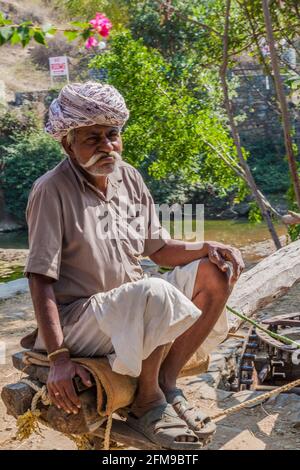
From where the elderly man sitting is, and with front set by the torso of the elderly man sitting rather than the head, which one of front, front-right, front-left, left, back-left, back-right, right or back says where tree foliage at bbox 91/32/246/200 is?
back-left

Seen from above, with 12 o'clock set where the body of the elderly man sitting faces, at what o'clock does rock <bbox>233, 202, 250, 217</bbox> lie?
The rock is roughly at 8 o'clock from the elderly man sitting.

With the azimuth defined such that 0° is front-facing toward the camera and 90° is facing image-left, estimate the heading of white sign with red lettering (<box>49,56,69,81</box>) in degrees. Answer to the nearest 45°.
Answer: approximately 0°

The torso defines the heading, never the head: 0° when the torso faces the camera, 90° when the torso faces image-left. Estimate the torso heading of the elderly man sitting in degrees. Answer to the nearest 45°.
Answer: approximately 315°

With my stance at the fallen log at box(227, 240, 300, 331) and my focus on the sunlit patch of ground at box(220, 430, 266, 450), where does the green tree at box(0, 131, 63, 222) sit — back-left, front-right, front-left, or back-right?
back-right

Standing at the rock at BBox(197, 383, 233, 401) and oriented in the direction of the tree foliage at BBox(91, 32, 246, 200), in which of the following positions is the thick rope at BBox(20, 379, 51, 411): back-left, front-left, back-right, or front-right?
back-left

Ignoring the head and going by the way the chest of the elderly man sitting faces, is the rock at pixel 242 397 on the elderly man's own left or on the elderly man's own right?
on the elderly man's own left
